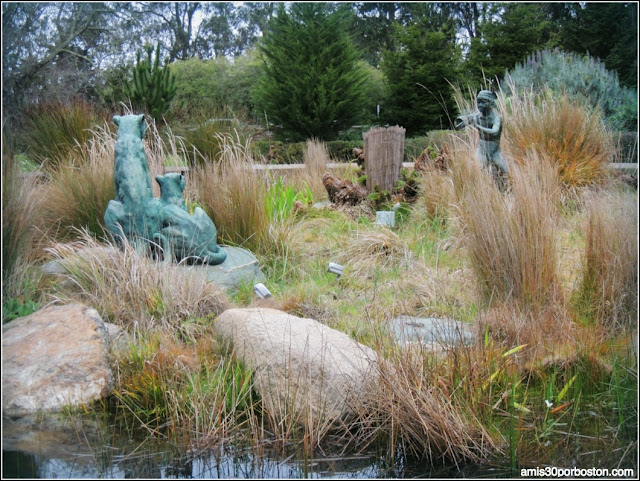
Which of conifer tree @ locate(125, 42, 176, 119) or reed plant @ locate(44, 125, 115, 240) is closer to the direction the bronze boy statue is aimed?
the reed plant

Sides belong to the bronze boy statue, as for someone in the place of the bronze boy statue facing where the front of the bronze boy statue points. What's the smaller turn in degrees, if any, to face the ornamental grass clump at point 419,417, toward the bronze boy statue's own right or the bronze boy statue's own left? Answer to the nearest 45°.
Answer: approximately 45° to the bronze boy statue's own left

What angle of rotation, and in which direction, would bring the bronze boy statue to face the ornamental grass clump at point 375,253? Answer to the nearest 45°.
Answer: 0° — it already faces it

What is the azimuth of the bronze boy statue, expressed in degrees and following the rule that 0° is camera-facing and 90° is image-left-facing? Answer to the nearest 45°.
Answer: approximately 45°

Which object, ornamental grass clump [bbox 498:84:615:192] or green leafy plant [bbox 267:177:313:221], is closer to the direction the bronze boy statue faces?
the green leafy plant

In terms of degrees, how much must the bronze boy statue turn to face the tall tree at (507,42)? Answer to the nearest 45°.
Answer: approximately 135° to its right

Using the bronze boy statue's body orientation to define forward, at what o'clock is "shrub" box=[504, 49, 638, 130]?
The shrub is roughly at 5 o'clock from the bronze boy statue.

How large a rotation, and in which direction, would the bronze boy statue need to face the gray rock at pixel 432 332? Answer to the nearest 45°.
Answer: approximately 45° to its left
